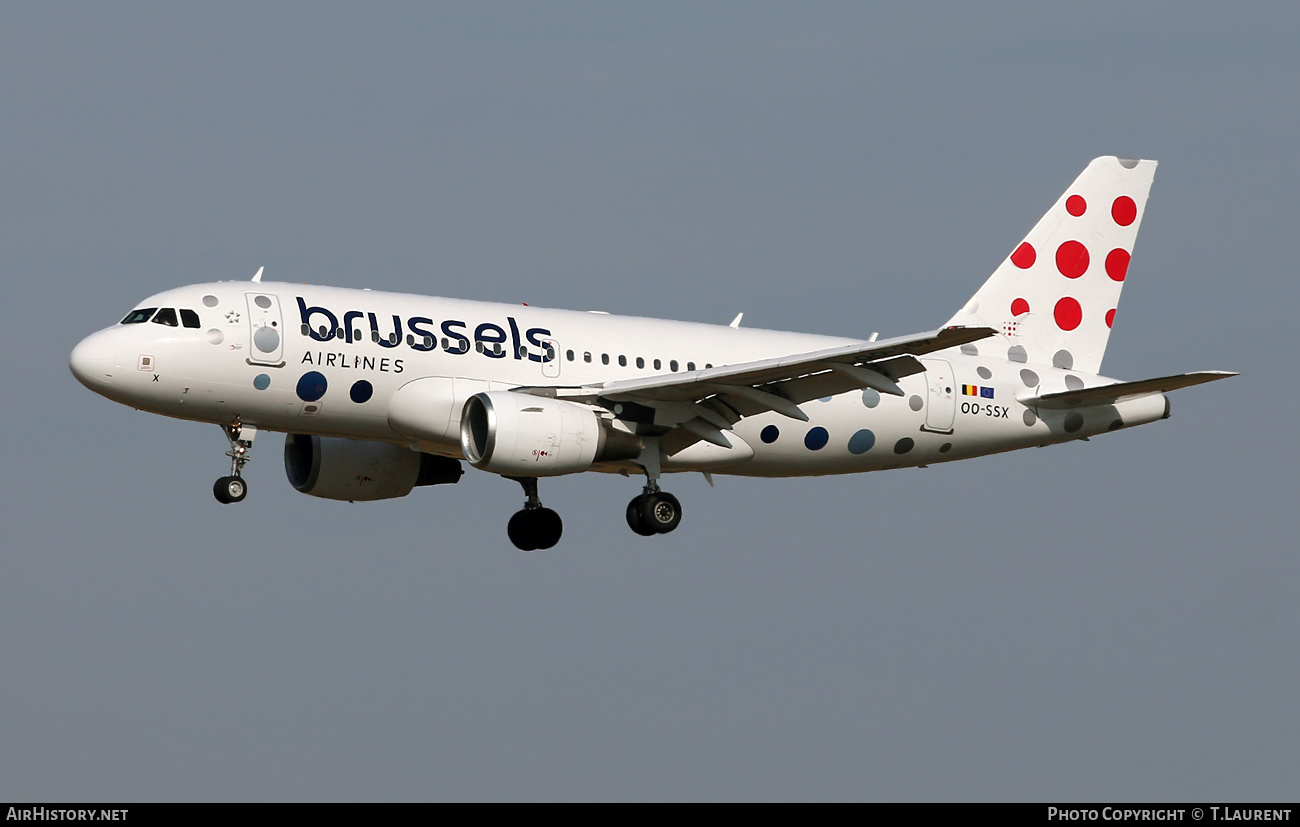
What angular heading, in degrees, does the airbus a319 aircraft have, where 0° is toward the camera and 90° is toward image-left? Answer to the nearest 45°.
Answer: approximately 45°
